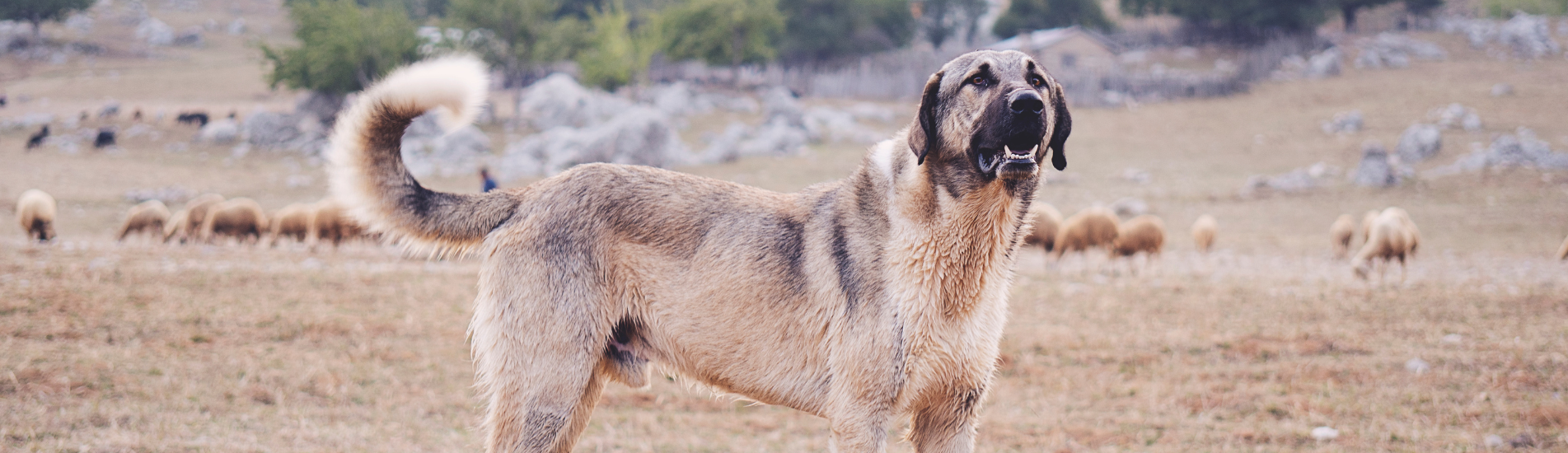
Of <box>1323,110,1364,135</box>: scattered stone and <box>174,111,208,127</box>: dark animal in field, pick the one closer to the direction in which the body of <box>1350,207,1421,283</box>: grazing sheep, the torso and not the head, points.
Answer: the dark animal in field

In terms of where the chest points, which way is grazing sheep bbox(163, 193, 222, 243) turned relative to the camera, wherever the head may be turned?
to the viewer's left

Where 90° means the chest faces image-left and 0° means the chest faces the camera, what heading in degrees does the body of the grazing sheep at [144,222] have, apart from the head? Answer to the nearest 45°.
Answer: approximately 90°

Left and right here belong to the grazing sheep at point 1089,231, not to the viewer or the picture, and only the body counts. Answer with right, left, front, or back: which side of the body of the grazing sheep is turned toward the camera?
left

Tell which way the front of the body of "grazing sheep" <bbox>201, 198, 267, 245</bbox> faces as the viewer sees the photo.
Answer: to the viewer's left

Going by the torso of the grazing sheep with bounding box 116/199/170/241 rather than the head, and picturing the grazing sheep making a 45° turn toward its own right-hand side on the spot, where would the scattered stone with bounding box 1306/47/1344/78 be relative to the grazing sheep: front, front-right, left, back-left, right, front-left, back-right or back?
back-right

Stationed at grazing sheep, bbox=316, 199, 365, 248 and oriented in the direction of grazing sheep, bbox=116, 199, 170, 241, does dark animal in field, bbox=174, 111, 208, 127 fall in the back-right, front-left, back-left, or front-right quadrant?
front-right

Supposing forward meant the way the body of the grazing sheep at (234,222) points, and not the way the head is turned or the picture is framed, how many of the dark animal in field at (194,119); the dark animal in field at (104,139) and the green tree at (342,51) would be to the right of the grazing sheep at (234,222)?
3

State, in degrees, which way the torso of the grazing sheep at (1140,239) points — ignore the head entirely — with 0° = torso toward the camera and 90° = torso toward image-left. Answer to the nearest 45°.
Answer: approximately 90°

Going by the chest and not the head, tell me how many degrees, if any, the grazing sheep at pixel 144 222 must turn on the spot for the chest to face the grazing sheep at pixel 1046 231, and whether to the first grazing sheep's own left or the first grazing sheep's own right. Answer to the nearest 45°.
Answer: approximately 135° to the first grazing sheep's own left

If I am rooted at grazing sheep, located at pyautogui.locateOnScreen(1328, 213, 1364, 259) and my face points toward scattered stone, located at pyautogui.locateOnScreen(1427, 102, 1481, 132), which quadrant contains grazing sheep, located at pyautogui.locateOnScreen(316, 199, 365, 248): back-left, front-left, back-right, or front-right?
back-left
